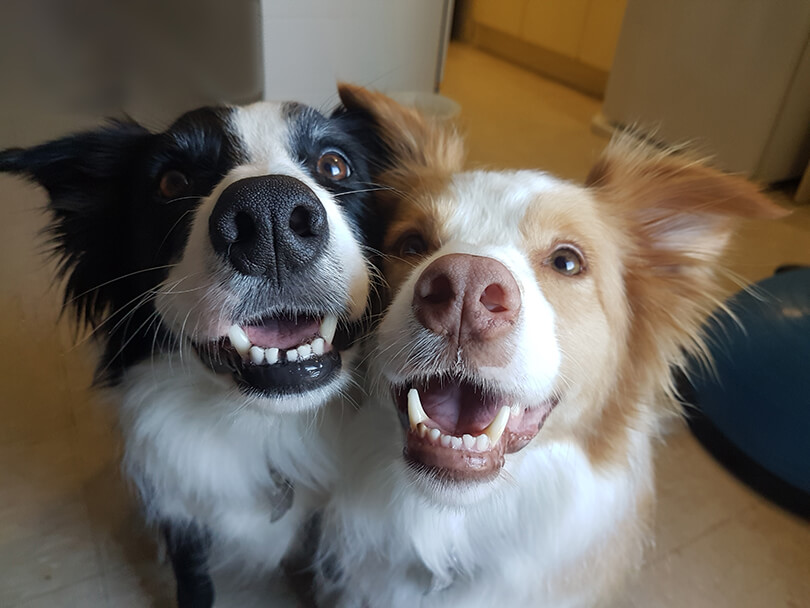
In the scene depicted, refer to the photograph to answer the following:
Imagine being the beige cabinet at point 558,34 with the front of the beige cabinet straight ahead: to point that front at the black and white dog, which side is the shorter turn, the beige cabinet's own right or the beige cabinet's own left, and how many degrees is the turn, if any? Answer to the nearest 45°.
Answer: approximately 45° to the beige cabinet's own left

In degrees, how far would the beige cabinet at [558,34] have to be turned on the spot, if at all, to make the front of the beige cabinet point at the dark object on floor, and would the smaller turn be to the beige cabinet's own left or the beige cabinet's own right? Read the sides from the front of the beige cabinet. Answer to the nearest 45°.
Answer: approximately 45° to the beige cabinet's own left

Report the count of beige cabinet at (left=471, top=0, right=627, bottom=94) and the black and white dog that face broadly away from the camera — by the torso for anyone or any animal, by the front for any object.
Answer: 0

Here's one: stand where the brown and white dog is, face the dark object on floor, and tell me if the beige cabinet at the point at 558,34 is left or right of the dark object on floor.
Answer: left

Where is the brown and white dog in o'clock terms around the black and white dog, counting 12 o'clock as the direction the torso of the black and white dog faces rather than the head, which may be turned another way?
The brown and white dog is roughly at 10 o'clock from the black and white dog.

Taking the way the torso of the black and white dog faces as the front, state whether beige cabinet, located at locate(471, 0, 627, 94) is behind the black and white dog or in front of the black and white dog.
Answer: behind

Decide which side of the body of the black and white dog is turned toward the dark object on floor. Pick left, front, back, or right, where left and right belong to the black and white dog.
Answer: left

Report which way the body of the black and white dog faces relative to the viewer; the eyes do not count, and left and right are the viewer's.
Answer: facing the viewer

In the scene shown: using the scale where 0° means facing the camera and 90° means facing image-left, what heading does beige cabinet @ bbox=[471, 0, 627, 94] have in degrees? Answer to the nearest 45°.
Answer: approximately 45°
